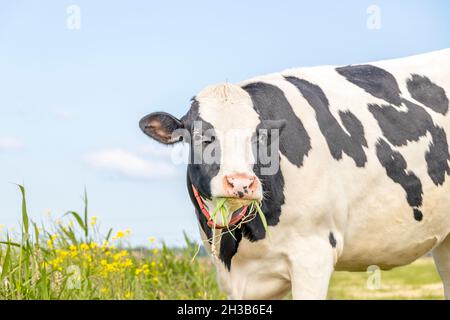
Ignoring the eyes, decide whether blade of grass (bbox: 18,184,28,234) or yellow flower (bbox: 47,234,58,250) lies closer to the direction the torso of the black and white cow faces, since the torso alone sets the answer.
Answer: the blade of grass

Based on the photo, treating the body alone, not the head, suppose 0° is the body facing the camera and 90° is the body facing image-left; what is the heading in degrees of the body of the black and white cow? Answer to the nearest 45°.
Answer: approximately 45°

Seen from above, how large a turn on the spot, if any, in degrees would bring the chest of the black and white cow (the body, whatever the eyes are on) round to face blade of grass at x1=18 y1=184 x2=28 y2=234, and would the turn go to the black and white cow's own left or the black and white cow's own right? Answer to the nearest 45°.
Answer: approximately 45° to the black and white cow's own right

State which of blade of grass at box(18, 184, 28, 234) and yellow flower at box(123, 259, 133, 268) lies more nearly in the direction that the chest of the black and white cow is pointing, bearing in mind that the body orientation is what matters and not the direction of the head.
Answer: the blade of grass
